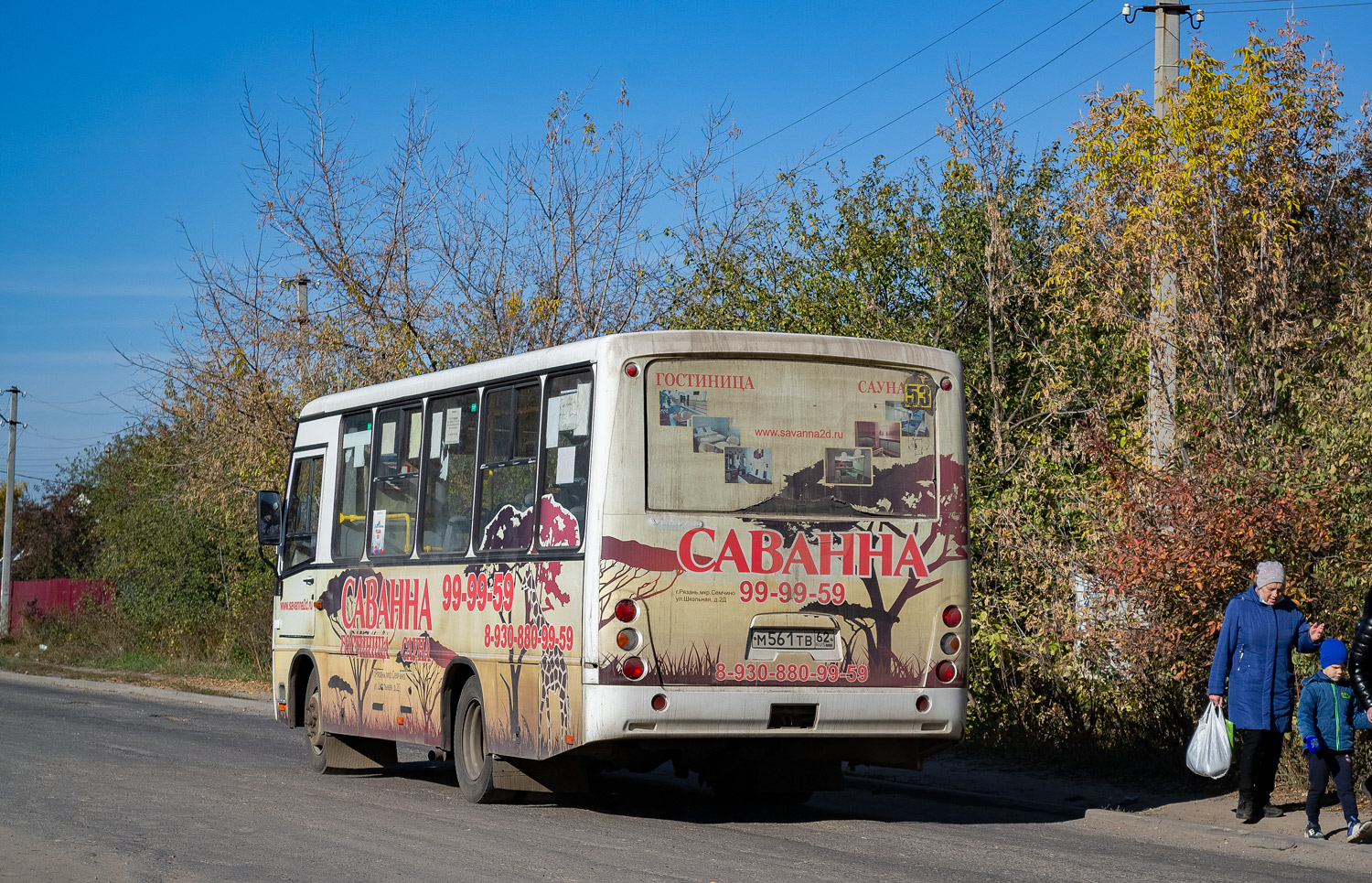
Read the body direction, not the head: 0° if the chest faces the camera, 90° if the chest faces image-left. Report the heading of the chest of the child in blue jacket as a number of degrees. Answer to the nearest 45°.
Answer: approximately 315°

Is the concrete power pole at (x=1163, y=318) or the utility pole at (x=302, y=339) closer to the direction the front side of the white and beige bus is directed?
the utility pole

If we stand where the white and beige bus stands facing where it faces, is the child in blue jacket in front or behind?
behind

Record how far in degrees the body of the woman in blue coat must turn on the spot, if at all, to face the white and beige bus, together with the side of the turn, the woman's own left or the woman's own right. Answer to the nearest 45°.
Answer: approximately 90° to the woman's own right

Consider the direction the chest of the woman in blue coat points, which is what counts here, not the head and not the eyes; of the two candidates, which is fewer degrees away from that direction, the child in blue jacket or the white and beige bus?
the child in blue jacket

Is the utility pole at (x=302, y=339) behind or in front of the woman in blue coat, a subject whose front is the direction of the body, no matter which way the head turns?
behind

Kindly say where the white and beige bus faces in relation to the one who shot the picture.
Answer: facing away from the viewer and to the left of the viewer

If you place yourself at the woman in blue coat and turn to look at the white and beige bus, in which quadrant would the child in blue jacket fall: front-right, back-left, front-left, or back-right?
back-left

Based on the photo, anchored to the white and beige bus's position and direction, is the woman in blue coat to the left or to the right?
on its right

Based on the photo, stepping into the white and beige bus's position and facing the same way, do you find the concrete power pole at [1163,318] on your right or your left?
on your right
